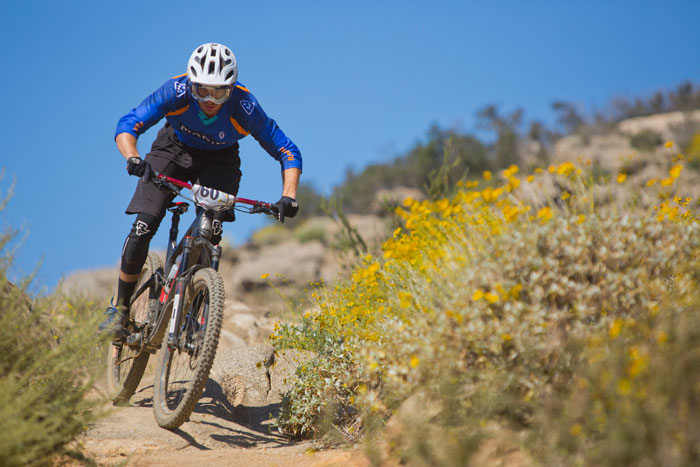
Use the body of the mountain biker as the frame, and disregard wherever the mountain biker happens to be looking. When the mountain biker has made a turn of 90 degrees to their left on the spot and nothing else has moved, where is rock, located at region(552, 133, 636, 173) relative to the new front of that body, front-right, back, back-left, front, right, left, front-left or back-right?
front-left

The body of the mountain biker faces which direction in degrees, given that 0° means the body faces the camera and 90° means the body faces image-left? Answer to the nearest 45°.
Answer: approximately 0°

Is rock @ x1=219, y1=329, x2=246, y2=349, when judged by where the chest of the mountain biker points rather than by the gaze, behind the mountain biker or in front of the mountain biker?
behind

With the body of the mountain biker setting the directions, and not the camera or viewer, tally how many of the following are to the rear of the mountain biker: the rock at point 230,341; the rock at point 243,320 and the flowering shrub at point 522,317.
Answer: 2

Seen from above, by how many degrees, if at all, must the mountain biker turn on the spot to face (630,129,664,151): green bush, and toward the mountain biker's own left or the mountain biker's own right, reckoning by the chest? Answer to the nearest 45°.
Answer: approximately 135° to the mountain biker's own left

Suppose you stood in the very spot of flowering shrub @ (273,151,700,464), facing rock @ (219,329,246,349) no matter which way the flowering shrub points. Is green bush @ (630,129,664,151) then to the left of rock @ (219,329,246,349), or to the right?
right

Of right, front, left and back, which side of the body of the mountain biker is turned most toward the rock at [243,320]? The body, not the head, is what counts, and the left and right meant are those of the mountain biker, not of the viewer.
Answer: back
